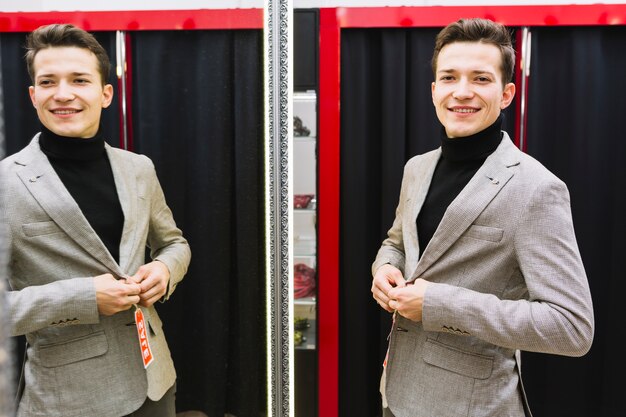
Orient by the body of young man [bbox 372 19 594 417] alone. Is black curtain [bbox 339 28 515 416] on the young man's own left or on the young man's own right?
on the young man's own right

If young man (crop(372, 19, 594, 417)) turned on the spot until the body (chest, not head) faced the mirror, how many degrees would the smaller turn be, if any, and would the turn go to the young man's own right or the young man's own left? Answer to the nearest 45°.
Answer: approximately 45° to the young man's own right

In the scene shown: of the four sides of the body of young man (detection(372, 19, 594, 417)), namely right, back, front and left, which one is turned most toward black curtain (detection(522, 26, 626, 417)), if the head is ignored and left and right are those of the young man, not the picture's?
back

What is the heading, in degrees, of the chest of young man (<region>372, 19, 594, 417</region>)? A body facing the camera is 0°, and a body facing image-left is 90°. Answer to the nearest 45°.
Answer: approximately 45°

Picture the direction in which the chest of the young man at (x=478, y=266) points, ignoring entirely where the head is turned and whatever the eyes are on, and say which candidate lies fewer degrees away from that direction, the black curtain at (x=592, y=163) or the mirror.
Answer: the mirror
